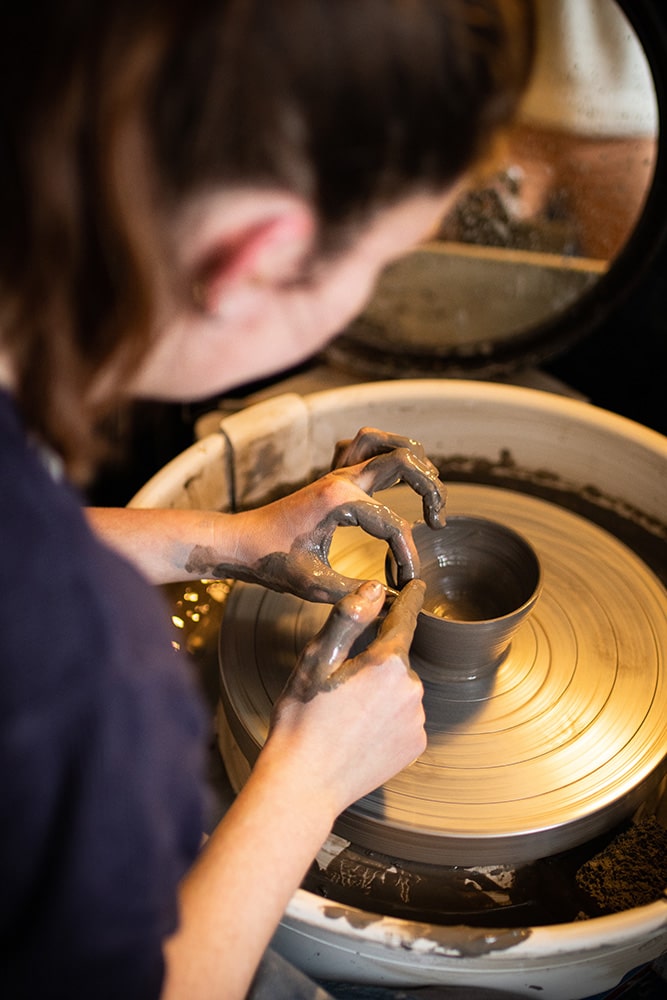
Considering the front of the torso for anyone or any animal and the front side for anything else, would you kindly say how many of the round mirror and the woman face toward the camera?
1

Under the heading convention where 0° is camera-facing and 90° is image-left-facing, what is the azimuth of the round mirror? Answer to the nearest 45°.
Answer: approximately 0°

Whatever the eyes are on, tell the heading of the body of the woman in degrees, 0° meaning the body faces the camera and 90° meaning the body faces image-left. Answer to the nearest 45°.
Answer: approximately 225°

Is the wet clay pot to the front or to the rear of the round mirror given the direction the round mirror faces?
to the front

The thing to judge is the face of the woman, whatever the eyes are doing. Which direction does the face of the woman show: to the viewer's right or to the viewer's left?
to the viewer's right

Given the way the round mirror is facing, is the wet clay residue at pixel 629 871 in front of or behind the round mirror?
in front

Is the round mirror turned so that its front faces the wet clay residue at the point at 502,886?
yes
